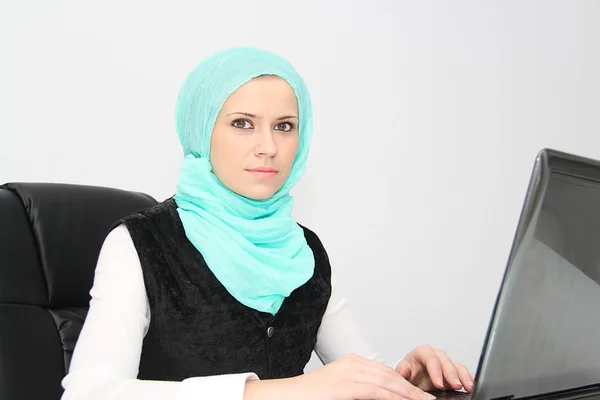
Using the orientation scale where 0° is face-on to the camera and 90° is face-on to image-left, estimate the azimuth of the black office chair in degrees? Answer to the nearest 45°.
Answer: approximately 315°

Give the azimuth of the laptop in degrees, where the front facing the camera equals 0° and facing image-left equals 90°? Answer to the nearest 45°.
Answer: approximately 135°

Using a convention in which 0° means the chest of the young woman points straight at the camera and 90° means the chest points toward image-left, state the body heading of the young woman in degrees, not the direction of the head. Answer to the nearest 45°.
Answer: approximately 315°

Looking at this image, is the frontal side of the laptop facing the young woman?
yes

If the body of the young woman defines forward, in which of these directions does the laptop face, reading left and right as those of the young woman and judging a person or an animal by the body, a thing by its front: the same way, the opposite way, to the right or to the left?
the opposite way

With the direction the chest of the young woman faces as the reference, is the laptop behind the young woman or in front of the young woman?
in front

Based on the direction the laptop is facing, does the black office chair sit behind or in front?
in front

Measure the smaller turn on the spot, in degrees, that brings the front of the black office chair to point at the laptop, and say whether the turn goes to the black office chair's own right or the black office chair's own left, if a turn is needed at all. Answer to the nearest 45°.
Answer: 0° — it already faces it
